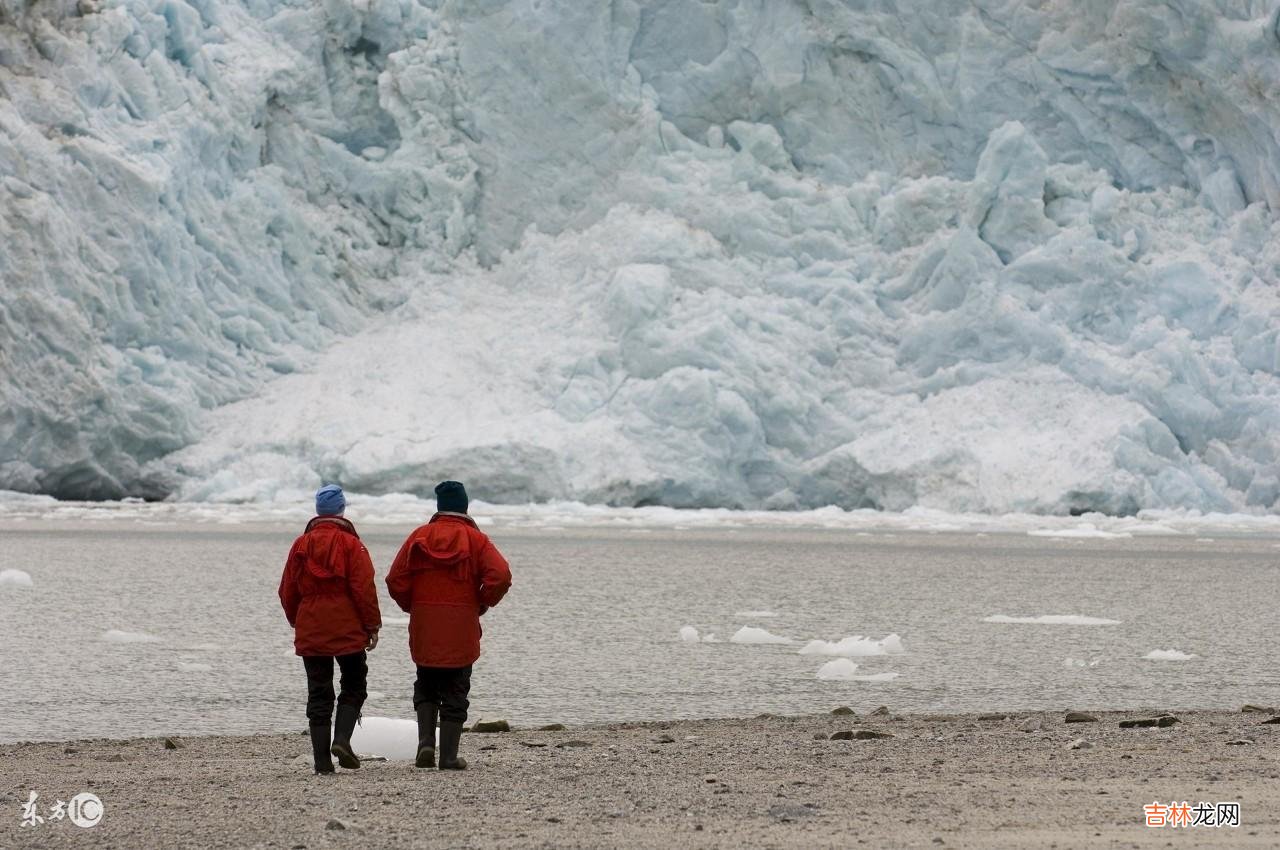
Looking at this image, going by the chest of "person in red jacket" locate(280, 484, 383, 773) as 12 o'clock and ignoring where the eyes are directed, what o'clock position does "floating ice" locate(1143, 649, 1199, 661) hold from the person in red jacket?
The floating ice is roughly at 2 o'clock from the person in red jacket.

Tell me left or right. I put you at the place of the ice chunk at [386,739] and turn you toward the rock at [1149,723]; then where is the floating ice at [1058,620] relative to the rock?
left

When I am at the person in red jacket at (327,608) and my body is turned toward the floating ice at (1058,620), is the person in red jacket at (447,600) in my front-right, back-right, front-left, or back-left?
front-right

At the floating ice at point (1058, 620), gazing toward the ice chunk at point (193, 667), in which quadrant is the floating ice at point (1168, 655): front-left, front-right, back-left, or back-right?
front-left

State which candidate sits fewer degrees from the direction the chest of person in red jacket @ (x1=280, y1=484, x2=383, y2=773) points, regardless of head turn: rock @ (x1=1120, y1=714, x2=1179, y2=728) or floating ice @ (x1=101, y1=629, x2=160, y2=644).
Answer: the floating ice

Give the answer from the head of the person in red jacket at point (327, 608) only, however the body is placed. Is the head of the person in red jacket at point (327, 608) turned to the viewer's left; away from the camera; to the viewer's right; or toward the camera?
away from the camera

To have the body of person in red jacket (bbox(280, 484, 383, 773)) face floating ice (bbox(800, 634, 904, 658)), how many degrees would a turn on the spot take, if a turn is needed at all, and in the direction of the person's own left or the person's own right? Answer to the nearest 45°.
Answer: approximately 45° to the person's own right

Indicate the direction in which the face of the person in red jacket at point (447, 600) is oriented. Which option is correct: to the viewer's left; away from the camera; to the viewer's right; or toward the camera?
away from the camera

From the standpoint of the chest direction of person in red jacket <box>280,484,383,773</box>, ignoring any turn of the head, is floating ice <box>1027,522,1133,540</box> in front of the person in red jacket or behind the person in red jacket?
in front

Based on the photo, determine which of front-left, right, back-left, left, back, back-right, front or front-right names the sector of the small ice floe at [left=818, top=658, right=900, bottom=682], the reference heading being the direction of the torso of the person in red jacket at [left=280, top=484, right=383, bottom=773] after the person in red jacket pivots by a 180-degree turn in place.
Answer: back-left

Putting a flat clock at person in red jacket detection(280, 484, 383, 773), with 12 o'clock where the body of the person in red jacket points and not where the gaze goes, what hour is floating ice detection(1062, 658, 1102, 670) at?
The floating ice is roughly at 2 o'clock from the person in red jacket.

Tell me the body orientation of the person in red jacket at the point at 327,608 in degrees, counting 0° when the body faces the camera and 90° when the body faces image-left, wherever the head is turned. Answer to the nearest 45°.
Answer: approximately 180°
